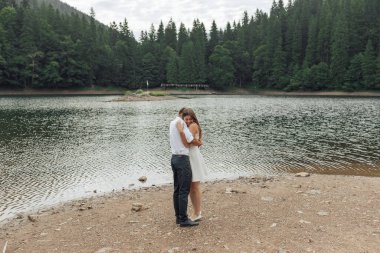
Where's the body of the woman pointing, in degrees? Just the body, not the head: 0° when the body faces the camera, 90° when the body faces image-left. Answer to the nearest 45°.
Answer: approximately 90°

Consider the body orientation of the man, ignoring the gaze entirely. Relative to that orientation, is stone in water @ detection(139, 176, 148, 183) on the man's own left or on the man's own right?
on the man's own left

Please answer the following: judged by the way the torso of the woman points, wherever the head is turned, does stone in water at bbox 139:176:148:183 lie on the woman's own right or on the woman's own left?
on the woman's own right

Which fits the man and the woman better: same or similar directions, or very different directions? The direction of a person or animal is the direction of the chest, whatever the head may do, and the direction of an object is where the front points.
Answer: very different directions
